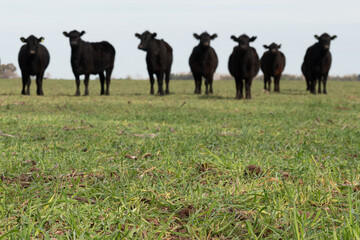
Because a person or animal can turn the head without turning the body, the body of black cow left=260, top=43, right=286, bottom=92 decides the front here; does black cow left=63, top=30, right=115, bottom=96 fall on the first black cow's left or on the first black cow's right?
on the first black cow's right

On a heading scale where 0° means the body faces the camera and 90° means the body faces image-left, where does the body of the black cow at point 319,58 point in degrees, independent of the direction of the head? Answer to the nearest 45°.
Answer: approximately 315°

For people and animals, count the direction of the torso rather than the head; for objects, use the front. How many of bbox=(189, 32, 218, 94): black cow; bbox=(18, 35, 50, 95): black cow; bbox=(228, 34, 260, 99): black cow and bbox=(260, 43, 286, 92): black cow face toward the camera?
4

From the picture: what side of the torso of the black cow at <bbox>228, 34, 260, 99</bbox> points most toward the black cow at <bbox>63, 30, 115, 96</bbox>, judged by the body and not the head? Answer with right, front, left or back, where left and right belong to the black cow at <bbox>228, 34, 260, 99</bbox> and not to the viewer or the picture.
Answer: right

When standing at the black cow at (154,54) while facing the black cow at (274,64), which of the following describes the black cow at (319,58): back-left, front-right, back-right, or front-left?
front-right

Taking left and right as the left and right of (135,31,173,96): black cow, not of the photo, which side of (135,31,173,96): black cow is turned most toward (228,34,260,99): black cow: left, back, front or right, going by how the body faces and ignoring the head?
left

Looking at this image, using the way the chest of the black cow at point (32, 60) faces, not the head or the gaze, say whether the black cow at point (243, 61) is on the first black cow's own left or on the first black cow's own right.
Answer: on the first black cow's own left

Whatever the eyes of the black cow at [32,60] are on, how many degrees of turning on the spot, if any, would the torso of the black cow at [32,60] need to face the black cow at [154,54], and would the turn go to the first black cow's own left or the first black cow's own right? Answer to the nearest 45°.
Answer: approximately 90° to the first black cow's own left

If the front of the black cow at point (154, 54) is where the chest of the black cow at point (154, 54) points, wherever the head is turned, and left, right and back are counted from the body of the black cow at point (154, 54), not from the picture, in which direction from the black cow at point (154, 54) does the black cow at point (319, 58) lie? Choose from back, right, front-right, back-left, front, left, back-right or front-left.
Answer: back-left

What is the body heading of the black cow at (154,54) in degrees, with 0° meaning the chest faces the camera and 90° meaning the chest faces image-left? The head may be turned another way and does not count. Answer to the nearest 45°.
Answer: approximately 45°

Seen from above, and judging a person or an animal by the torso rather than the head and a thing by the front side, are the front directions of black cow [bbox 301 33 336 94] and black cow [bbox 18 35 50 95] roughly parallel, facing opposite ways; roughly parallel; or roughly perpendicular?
roughly parallel

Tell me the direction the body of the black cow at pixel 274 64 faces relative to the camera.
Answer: toward the camera

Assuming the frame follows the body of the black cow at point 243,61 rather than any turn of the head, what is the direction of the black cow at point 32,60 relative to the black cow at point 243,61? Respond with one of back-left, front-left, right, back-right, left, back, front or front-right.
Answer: right

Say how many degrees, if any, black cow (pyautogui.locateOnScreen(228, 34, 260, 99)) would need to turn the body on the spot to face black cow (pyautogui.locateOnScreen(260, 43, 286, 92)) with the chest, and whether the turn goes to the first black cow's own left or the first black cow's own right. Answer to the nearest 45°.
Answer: approximately 180°

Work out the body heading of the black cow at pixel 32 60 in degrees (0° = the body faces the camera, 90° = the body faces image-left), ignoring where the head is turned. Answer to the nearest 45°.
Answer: approximately 0°

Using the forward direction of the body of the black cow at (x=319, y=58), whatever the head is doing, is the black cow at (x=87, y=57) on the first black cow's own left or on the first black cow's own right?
on the first black cow's own right
